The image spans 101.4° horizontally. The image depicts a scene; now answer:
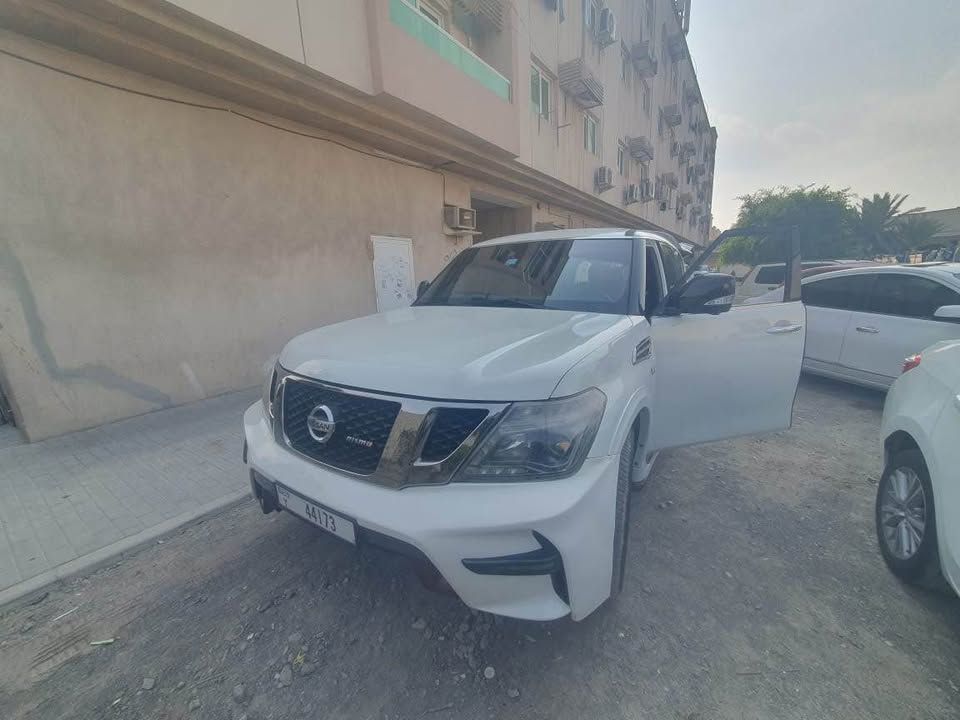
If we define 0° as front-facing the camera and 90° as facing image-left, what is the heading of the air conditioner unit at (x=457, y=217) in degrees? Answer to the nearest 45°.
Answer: approximately 315°

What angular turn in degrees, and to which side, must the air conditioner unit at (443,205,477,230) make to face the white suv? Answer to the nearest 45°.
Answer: approximately 45° to its right

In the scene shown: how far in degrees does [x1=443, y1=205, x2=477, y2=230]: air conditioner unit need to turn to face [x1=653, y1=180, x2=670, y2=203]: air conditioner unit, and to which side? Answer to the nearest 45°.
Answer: approximately 90° to its left

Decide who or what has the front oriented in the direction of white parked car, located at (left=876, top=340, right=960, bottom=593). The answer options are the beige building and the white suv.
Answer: the beige building

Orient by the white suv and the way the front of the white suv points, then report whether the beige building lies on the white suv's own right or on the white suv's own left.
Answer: on the white suv's own right

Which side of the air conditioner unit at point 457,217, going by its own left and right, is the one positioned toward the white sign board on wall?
right

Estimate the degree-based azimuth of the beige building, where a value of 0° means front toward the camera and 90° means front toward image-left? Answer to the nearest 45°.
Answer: approximately 315°

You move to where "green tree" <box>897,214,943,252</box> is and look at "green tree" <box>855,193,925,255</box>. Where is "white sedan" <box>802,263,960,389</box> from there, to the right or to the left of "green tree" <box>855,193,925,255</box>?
left

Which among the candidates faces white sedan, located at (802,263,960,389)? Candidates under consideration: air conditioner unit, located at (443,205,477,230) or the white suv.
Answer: the air conditioner unit

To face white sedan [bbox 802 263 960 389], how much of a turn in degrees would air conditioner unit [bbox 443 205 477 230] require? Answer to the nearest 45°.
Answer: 0° — it already faces it

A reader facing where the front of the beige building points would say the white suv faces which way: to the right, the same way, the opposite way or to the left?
to the right

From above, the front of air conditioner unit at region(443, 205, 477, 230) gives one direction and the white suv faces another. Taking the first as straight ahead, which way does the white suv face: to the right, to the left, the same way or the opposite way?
to the right
